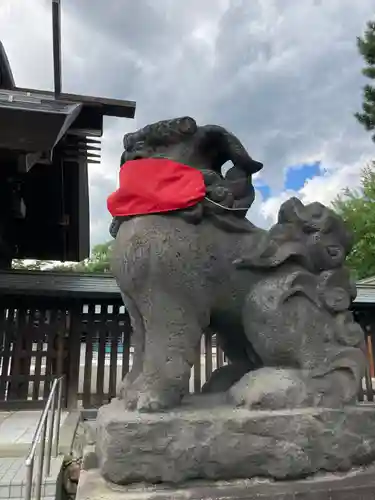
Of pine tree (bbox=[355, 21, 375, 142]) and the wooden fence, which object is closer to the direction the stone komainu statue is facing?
the wooden fence
